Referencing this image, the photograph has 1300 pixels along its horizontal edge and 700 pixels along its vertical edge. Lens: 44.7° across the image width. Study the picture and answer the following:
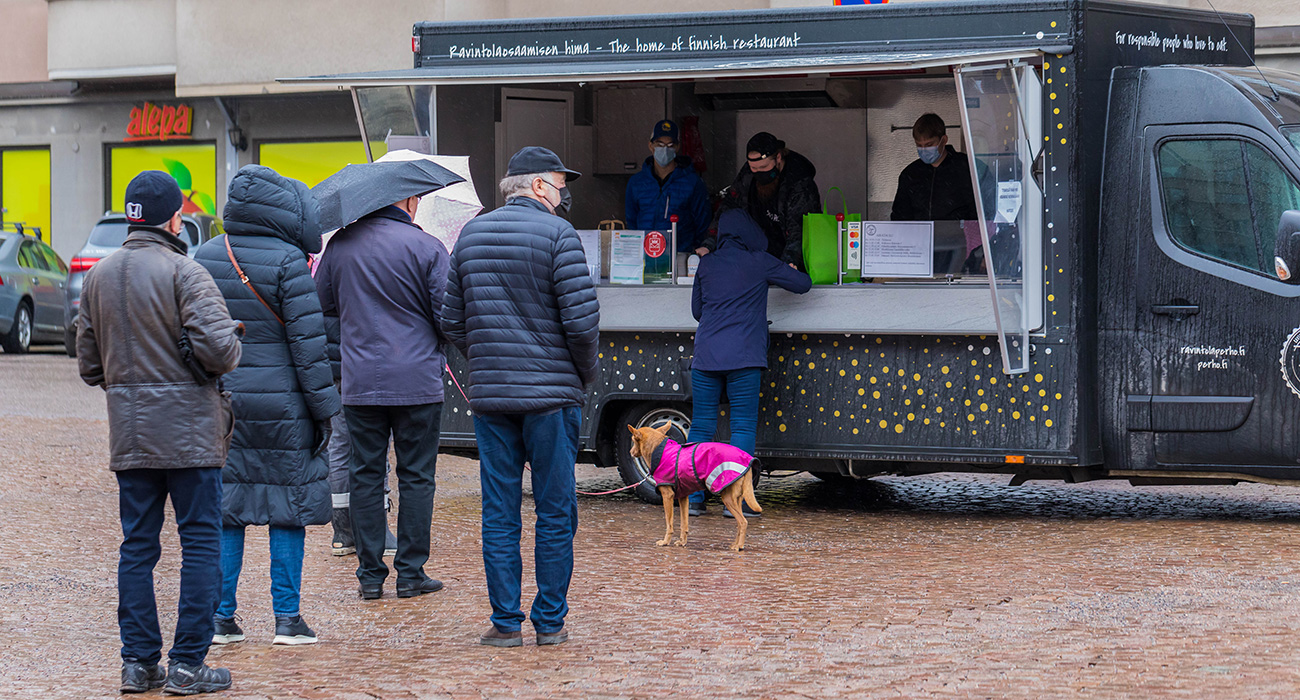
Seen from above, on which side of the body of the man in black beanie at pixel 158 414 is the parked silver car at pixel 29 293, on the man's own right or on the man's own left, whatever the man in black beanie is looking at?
on the man's own left

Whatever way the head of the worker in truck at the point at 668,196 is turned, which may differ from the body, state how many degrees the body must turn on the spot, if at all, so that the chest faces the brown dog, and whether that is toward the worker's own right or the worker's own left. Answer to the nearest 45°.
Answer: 0° — they already face it

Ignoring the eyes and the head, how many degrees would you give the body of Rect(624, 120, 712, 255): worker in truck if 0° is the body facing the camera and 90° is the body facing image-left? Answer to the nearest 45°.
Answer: approximately 0°

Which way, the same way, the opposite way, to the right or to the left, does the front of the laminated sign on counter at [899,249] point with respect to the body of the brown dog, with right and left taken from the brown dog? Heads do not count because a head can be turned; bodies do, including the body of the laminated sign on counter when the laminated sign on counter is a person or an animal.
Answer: to the left

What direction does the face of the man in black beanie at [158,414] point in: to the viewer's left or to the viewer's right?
to the viewer's right

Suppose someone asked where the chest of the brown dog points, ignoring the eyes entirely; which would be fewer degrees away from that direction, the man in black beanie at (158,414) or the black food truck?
the man in black beanie

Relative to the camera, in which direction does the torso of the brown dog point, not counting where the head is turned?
to the viewer's left

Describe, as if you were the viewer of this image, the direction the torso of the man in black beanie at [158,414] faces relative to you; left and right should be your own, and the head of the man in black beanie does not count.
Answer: facing away from the viewer and to the right of the viewer

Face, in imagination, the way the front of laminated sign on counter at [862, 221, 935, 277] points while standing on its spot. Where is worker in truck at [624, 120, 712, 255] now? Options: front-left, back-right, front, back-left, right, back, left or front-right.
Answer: back-right

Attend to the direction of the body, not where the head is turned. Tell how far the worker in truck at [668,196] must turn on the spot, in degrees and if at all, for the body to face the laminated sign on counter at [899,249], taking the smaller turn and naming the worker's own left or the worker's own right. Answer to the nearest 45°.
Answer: approximately 45° to the worker's own left

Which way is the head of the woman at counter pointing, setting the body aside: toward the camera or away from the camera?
away from the camera

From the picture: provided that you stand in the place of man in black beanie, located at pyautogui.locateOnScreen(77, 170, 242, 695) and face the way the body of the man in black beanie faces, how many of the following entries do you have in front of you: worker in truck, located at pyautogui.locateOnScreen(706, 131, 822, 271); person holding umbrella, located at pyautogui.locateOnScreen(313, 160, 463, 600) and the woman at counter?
3
